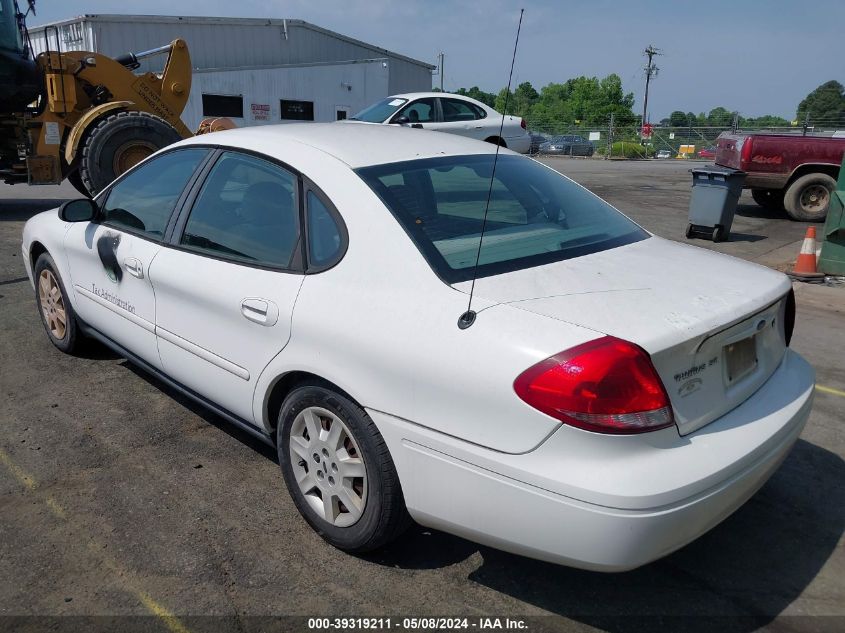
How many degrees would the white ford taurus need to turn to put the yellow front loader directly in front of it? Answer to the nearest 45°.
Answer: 0° — it already faces it

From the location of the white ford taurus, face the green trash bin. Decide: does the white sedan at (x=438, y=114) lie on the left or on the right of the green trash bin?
left

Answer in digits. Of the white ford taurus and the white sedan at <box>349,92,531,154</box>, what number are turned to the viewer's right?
0

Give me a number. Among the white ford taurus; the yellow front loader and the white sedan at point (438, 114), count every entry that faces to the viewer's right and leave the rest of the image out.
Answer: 1

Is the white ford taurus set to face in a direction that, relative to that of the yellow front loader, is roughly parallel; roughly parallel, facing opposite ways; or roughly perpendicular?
roughly perpendicular

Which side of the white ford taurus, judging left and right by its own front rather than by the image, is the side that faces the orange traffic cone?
right

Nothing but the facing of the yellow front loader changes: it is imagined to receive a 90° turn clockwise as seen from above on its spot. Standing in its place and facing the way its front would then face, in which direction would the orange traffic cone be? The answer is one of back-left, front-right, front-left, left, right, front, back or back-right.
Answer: front-left

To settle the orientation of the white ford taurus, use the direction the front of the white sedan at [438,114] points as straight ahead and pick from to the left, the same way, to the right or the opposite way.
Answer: to the right

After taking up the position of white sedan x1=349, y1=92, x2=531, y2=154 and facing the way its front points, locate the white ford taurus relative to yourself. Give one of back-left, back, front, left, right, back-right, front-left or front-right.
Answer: front-left

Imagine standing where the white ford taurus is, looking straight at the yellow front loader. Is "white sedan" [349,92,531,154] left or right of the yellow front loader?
right

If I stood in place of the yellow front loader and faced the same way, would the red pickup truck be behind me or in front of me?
in front

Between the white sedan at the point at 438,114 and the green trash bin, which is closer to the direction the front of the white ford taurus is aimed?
the white sedan

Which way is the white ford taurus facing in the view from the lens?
facing away from the viewer and to the left of the viewer

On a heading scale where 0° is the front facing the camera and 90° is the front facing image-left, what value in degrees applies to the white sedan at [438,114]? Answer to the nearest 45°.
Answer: approximately 45°

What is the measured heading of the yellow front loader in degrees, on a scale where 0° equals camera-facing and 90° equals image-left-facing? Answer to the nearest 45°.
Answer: approximately 270°

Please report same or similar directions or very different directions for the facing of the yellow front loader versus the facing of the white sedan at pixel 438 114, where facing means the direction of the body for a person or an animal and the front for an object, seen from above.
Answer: very different directions

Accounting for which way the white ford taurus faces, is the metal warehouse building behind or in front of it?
in front
